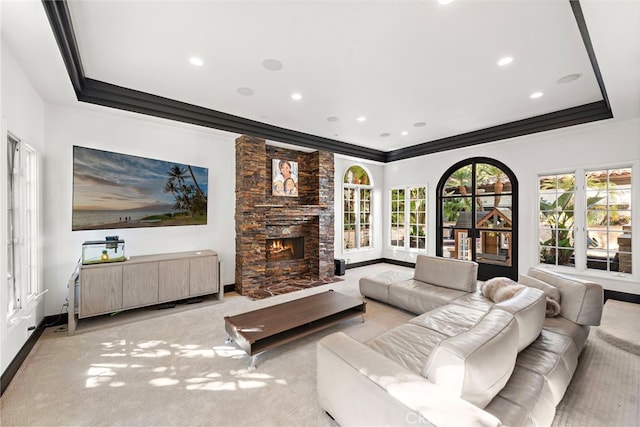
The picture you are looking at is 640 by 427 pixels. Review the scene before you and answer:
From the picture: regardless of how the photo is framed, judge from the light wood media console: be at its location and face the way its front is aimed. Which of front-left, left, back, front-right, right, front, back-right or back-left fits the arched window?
front-left

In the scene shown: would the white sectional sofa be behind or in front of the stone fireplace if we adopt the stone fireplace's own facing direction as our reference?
in front

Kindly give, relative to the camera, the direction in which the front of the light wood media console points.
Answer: facing the viewer and to the right of the viewer

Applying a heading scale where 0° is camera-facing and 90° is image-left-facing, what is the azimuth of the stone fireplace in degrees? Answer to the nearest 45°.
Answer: approximately 315°

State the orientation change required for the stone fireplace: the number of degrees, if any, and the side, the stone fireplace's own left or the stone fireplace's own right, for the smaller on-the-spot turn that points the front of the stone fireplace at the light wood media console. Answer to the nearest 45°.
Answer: approximately 90° to the stone fireplace's own right

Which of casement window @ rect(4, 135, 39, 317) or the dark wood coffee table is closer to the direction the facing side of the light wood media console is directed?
the dark wood coffee table

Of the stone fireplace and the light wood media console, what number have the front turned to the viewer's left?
0

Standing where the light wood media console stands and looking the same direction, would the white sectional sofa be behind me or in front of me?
in front

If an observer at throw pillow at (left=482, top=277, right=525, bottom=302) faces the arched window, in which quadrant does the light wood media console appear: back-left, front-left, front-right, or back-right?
front-left

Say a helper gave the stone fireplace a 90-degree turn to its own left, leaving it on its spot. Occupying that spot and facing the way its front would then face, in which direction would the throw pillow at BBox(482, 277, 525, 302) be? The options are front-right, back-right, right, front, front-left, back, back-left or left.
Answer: right

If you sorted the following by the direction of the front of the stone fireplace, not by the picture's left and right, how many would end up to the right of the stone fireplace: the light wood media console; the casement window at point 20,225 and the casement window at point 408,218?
2

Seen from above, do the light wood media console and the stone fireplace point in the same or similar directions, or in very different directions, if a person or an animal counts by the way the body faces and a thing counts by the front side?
same or similar directions

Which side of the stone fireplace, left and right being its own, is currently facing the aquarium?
right

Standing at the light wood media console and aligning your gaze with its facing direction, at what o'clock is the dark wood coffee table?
The dark wood coffee table is roughly at 12 o'clock from the light wood media console.
